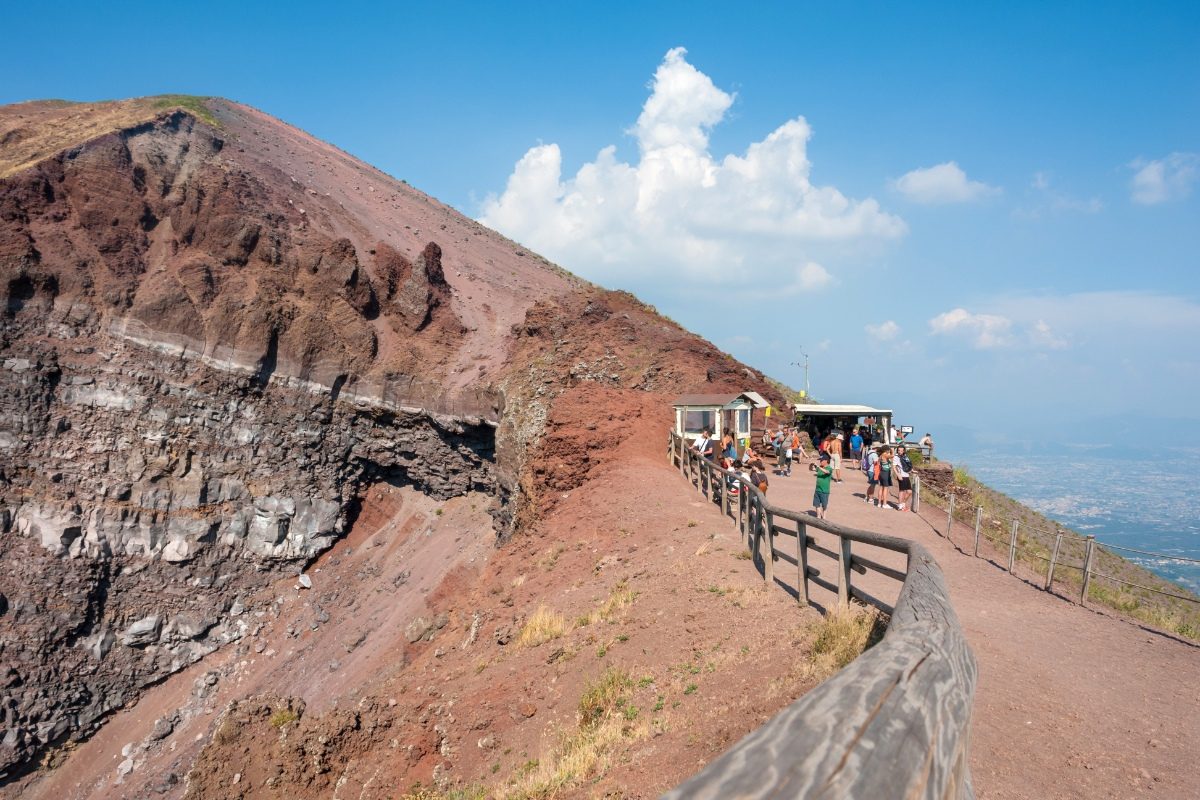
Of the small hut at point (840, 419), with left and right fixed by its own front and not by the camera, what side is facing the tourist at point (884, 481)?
front

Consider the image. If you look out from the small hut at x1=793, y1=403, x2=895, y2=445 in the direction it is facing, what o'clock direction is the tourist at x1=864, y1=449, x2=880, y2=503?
The tourist is roughly at 12 o'clock from the small hut.

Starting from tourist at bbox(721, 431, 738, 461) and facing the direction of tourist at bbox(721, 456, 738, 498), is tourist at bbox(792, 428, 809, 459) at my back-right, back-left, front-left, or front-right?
back-left

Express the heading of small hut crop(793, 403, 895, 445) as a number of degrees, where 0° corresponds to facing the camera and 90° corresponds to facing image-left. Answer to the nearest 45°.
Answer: approximately 0°

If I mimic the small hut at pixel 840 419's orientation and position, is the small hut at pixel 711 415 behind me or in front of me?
in front

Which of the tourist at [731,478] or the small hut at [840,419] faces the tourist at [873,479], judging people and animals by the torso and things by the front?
the small hut

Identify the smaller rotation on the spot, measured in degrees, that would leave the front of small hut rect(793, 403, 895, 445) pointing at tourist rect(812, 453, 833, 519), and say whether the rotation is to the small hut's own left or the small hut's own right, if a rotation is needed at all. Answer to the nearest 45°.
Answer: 0° — it already faces them

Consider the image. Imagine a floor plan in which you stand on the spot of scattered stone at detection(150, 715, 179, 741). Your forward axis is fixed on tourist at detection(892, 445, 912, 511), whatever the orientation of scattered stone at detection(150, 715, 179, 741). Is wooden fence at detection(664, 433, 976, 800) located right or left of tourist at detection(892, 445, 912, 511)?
right
